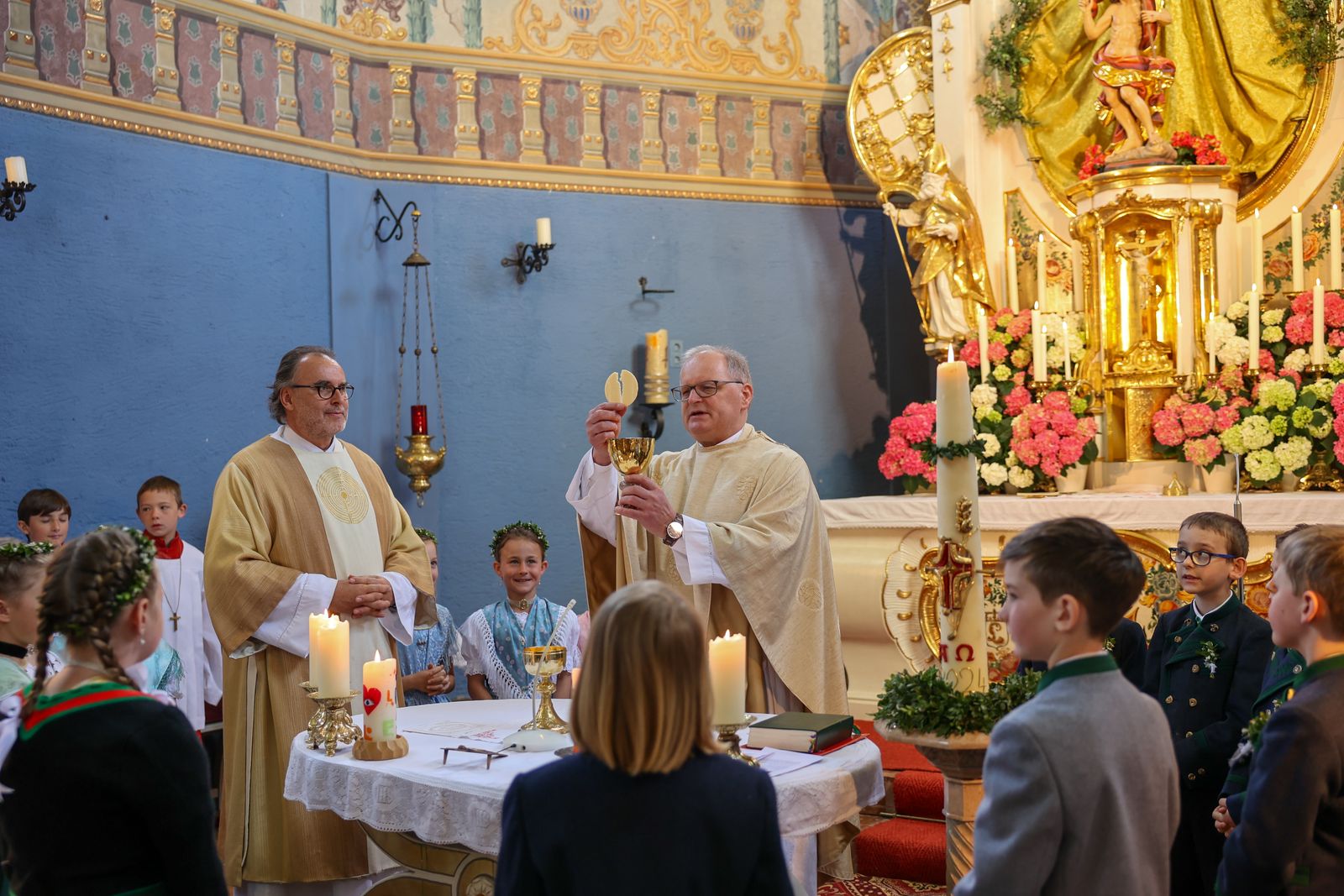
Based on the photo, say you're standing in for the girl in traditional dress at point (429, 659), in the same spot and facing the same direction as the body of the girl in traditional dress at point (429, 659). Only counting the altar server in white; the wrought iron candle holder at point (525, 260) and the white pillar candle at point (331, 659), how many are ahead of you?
1

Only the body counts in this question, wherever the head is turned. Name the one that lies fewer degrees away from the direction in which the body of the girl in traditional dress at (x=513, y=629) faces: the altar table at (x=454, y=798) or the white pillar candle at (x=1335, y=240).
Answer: the altar table

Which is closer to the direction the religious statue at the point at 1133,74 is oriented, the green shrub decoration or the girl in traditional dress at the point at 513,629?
the green shrub decoration

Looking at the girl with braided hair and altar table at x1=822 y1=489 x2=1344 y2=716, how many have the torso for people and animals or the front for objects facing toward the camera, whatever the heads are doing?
1

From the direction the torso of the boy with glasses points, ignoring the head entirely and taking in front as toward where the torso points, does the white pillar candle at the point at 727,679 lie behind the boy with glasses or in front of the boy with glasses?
in front

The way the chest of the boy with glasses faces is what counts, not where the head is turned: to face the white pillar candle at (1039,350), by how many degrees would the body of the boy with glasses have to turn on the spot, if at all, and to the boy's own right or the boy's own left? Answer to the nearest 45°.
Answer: approximately 135° to the boy's own right

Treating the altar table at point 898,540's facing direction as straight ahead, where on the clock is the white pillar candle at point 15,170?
The white pillar candle is roughly at 2 o'clock from the altar table.

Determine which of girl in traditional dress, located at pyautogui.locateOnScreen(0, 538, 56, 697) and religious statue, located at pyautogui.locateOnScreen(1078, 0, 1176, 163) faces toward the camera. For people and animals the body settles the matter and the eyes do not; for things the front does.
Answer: the religious statue

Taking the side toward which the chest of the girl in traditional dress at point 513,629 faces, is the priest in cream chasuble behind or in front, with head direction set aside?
in front

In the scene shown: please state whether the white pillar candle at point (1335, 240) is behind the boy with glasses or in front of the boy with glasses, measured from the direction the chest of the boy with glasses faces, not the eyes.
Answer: behind

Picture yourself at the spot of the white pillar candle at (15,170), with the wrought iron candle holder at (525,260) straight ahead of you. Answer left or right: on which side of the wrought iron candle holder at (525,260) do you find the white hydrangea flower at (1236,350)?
right

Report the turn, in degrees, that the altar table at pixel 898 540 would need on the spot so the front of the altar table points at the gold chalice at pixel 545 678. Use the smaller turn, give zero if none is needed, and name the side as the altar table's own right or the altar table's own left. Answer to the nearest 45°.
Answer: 0° — it already faces it

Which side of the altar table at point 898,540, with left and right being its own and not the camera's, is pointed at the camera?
front

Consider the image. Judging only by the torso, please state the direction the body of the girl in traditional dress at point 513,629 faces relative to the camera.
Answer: toward the camera

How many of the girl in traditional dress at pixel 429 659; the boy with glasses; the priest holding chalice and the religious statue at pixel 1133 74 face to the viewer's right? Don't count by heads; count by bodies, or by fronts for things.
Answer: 0

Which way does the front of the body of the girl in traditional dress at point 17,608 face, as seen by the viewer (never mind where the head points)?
to the viewer's right

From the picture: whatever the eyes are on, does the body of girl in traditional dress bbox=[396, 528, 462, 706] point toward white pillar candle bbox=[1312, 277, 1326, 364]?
no

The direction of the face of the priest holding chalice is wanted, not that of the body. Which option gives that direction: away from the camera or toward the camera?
toward the camera
